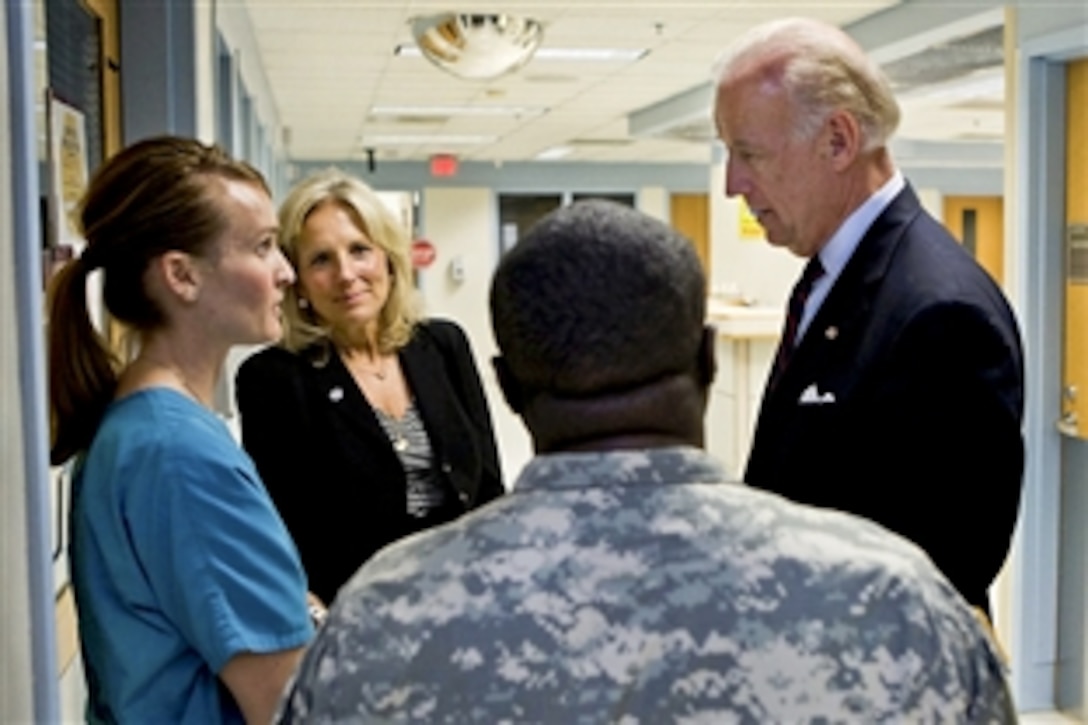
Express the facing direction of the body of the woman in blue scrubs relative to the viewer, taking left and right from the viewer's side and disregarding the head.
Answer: facing to the right of the viewer

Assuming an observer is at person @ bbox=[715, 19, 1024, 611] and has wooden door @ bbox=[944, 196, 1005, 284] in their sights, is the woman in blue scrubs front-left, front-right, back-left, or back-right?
back-left

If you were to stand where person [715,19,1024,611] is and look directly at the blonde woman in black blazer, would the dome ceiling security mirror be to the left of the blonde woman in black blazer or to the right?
right

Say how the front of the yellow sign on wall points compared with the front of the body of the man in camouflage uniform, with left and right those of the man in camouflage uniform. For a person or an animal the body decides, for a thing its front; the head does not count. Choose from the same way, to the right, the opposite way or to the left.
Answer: the opposite way

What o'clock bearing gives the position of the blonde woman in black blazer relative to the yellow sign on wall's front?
The blonde woman in black blazer is roughly at 12 o'clock from the yellow sign on wall.

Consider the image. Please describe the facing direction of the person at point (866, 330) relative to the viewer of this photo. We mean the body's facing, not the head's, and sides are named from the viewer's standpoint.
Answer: facing to the left of the viewer

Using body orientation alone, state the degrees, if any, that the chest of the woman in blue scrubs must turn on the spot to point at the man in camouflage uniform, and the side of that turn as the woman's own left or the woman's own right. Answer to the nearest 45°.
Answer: approximately 45° to the woman's own right

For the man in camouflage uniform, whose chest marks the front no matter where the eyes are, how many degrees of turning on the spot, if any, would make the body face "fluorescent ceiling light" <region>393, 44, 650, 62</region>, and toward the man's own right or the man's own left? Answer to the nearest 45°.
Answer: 0° — they already face it

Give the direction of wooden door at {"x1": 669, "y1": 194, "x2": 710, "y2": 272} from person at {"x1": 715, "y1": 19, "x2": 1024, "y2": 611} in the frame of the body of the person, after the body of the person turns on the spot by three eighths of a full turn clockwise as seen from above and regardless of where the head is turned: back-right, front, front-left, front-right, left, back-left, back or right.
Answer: front-left

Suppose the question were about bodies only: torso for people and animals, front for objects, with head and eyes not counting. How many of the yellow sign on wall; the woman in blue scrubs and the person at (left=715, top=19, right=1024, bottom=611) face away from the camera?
0

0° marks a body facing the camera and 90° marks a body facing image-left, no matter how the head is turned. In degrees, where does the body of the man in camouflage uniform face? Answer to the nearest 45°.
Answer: approximately 180°

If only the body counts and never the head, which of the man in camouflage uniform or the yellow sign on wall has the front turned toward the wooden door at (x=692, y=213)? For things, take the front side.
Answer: the man in camouflage uniform

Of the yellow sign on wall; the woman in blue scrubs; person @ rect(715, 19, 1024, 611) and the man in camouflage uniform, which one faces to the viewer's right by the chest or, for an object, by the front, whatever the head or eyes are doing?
the woman in blue scrubs

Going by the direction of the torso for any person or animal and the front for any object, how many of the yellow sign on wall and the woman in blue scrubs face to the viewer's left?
0

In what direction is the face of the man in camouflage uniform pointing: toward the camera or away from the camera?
away from the camera

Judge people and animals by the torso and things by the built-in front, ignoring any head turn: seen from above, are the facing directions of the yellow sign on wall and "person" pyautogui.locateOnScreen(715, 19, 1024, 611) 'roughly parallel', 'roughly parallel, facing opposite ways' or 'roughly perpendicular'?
roughly perpendicular

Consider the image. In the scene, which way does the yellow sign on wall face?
toward the camera
